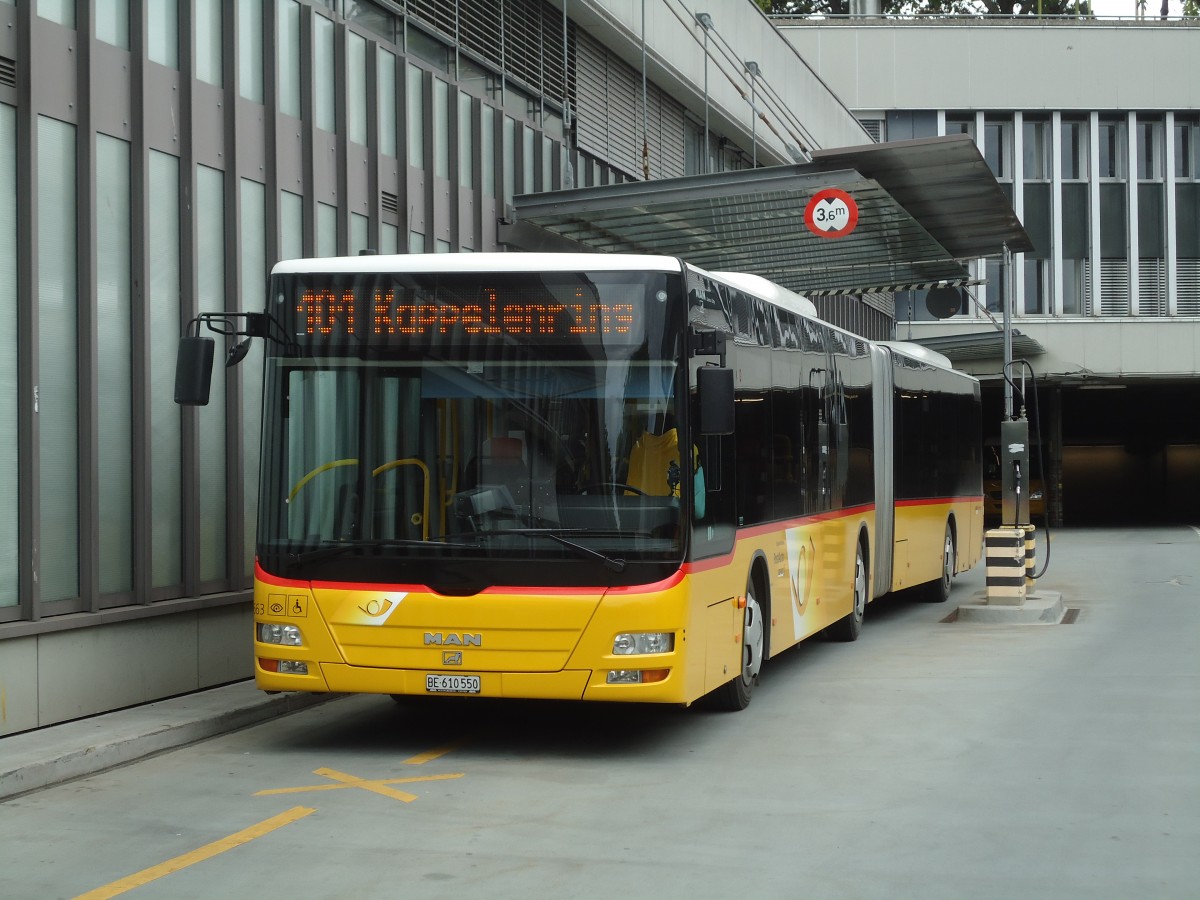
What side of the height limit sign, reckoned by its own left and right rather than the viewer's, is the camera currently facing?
front

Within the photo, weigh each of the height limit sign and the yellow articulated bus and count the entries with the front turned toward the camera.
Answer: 2

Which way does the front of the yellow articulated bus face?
toward the camera

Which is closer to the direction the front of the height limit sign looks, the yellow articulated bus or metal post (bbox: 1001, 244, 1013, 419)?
the yellow articulated bus

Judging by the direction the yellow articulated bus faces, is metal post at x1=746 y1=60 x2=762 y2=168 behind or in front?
behind

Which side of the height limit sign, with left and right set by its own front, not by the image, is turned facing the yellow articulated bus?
front

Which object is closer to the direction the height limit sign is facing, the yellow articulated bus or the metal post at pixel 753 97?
the yellow articulated bus

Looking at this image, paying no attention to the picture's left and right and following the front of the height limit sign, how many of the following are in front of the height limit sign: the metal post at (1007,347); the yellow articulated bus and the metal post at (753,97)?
1

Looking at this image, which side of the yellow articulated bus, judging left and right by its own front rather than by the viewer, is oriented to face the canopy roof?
back
